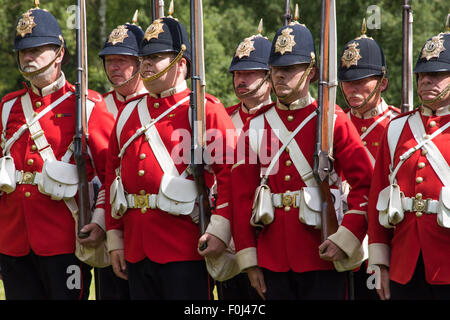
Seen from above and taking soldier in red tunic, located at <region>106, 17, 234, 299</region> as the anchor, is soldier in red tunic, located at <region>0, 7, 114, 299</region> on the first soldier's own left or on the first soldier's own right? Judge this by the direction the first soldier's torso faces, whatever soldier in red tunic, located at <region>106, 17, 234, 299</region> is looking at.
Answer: on the first soldier's own right

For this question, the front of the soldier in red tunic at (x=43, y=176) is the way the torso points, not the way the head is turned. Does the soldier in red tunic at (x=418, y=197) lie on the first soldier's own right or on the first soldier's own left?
on the first soldier's own left

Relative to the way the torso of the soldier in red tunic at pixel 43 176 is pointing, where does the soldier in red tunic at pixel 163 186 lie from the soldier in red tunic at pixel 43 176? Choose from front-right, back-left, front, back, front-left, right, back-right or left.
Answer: left

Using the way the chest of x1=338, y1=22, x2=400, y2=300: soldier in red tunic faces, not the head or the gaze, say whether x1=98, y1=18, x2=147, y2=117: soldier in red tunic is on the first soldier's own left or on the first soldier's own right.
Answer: on the first soldier's own right

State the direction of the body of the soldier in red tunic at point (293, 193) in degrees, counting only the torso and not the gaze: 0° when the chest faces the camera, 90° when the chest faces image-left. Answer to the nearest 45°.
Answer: approximately 45°

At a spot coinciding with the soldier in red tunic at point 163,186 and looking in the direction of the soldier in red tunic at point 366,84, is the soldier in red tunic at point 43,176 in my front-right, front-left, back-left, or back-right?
back-left

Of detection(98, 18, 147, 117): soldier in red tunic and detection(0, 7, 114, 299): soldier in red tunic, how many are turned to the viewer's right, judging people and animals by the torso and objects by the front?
0

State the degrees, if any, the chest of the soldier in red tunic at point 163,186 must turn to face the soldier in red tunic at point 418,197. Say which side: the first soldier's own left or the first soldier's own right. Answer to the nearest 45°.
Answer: approximately 90° to the first soldier's own left

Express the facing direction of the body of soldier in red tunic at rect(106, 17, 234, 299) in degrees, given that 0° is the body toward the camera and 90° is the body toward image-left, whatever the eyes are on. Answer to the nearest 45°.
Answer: approximately 45°
